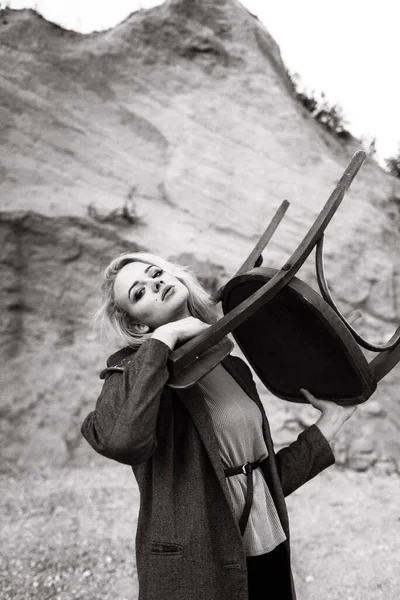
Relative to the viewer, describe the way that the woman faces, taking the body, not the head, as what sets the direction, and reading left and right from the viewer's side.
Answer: facing the viewer and to the right of the viewer

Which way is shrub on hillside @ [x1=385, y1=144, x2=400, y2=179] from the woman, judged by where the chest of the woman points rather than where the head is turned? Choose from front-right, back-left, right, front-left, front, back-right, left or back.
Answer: back-left

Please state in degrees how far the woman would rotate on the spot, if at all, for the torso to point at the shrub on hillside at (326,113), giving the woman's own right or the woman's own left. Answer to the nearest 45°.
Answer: approximately 135° to the woman's own left
